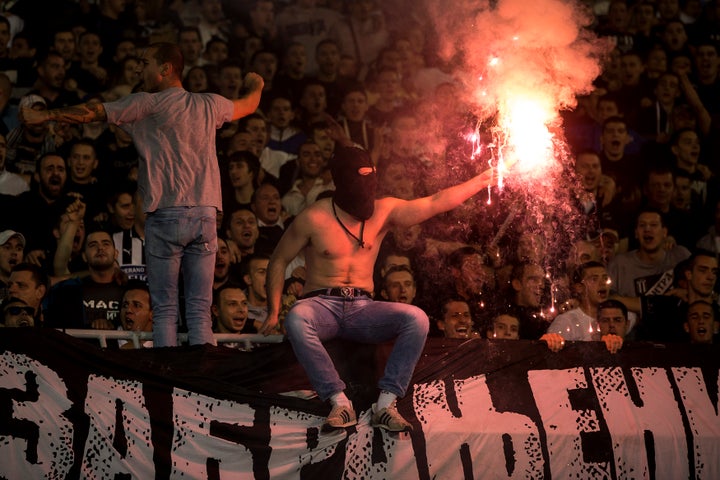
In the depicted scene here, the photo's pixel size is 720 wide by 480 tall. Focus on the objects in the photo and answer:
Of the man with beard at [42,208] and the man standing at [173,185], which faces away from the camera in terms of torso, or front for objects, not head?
the man standing

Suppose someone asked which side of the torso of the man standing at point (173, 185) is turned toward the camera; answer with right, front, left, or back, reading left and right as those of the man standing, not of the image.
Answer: back

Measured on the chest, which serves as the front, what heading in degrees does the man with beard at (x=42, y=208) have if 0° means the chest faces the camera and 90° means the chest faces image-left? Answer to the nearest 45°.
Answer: approximately 315°

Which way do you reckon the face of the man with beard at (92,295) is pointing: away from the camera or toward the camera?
toward the camera

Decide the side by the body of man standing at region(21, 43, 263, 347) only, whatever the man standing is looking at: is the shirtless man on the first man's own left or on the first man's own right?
on the first man's own right

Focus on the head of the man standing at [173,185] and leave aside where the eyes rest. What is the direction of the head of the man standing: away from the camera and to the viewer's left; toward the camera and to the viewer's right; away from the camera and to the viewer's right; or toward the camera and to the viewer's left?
away from the camera and to the viewer's left

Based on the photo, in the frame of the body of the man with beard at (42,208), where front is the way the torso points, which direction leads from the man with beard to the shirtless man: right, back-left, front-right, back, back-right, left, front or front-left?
front

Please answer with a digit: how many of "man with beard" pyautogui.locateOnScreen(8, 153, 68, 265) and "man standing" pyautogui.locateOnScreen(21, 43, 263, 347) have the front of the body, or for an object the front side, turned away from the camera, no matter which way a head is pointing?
1

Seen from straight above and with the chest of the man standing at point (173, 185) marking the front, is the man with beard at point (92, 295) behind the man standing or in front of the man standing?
in front

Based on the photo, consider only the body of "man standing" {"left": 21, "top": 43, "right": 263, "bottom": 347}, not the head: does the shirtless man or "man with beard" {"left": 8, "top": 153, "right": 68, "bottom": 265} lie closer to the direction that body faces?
the man with beard

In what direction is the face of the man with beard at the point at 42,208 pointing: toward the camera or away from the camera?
toward the camera
